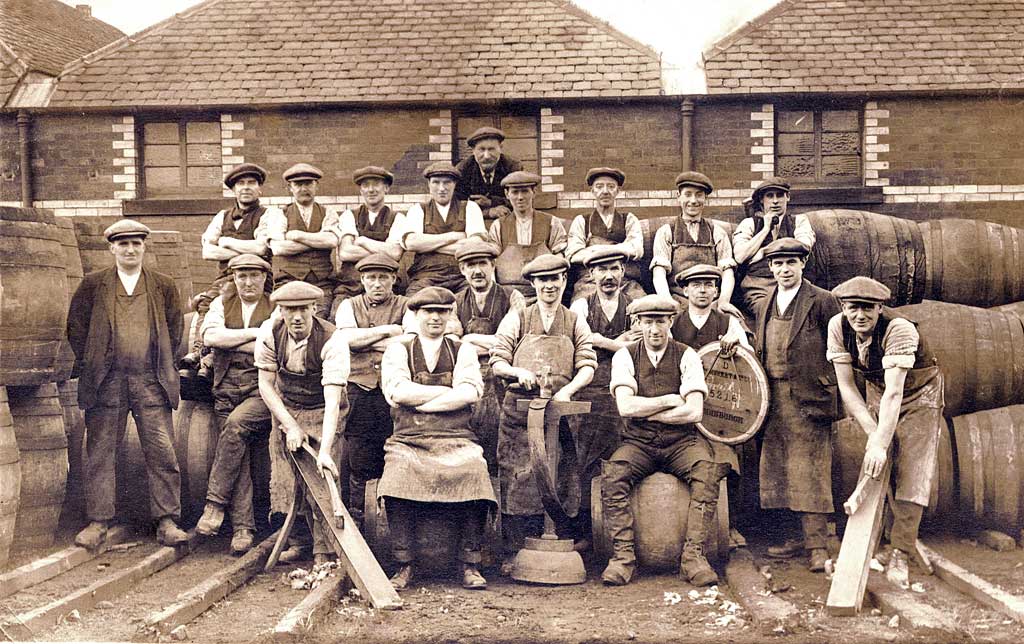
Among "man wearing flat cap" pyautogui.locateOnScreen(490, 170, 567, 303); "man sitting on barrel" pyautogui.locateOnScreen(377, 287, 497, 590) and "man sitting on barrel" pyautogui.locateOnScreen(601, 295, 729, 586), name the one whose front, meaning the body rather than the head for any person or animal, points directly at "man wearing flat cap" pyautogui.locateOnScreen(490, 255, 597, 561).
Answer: "man wearing flat cap" pyautogui.locateOnScreen(490, 170, 567, 303)

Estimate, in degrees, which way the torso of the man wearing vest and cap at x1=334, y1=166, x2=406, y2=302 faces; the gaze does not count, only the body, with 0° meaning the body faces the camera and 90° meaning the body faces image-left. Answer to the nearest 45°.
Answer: approximately 0°

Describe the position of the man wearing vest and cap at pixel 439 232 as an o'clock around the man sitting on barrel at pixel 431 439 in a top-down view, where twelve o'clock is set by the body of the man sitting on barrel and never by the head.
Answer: The man wearing vest and cap is roughly at 6 o'clock from the man sitting on barrel.

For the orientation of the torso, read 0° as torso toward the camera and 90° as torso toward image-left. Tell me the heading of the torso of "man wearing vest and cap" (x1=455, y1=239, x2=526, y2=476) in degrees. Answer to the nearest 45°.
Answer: approximately 0°

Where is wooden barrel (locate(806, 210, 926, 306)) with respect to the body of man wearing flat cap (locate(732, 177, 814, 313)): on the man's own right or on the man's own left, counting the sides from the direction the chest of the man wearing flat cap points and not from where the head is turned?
on the man's own left

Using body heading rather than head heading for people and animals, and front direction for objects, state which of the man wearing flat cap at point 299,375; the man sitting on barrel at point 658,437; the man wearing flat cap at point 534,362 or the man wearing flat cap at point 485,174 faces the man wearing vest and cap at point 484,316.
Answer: the man wearing flat cap at point 485,174

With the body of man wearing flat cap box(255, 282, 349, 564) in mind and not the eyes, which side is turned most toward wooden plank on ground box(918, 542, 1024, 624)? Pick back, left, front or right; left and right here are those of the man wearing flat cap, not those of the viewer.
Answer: left

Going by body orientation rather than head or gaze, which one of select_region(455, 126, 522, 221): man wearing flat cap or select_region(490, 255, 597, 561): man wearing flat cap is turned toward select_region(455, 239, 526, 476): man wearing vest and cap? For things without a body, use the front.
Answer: select_region(455, 126, 522, 221): man wearing flat cap
